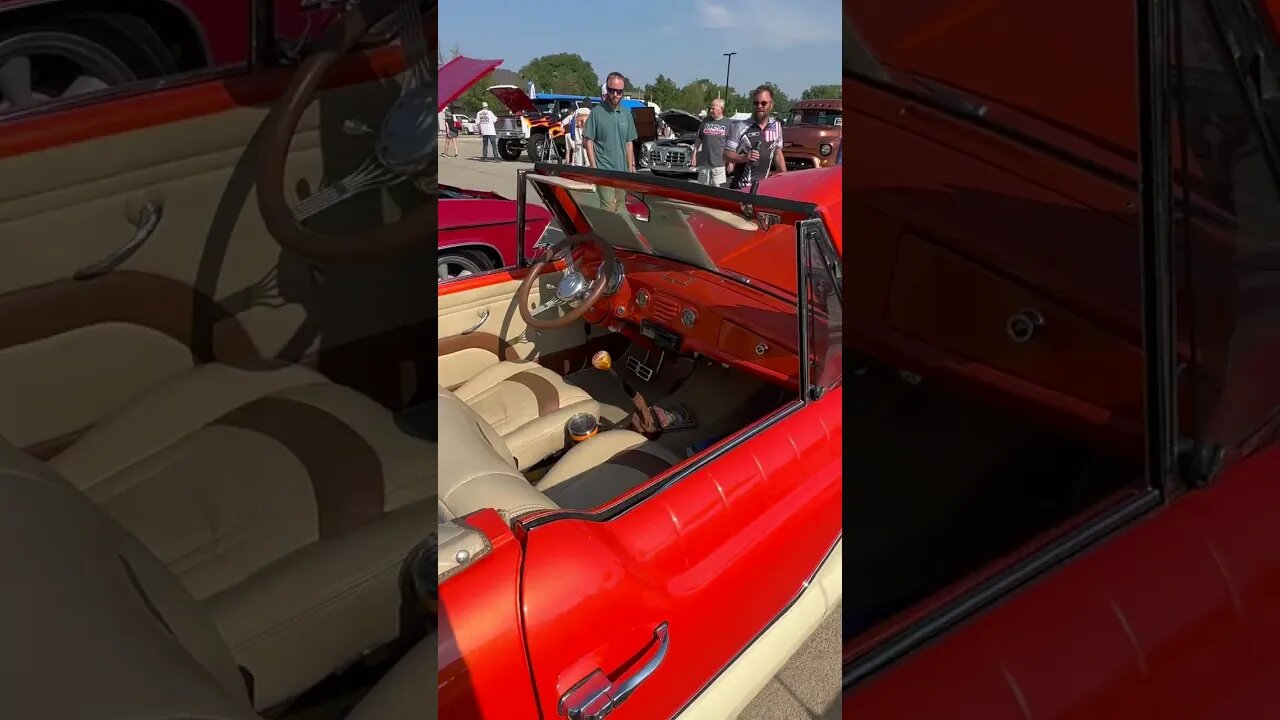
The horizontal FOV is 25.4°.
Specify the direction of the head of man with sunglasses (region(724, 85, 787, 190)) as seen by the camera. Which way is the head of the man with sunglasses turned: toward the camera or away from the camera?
toward the camera

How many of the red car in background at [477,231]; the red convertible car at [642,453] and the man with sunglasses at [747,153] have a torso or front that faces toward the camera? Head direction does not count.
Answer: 1

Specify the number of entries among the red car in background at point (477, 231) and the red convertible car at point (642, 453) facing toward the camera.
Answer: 0

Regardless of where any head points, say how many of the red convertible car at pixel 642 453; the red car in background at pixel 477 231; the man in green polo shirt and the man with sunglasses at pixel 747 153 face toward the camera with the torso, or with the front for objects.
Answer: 2

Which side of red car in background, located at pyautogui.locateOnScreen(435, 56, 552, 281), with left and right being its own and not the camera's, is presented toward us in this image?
right

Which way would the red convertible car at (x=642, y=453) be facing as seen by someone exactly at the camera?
facing away from the viewer and to the right of the viewer

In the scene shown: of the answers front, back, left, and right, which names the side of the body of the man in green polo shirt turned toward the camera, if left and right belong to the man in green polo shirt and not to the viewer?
front

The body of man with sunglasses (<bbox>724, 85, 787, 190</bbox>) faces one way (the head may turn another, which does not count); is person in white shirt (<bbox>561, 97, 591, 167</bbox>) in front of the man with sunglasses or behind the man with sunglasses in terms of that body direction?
behind

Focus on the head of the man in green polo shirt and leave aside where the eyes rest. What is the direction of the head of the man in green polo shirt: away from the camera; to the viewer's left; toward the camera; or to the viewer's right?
toward the camera

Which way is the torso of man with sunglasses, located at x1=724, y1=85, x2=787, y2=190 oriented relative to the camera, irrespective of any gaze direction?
toward the camera

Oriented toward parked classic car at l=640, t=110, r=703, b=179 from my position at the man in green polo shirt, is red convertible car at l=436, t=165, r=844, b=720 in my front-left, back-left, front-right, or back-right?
back-right
